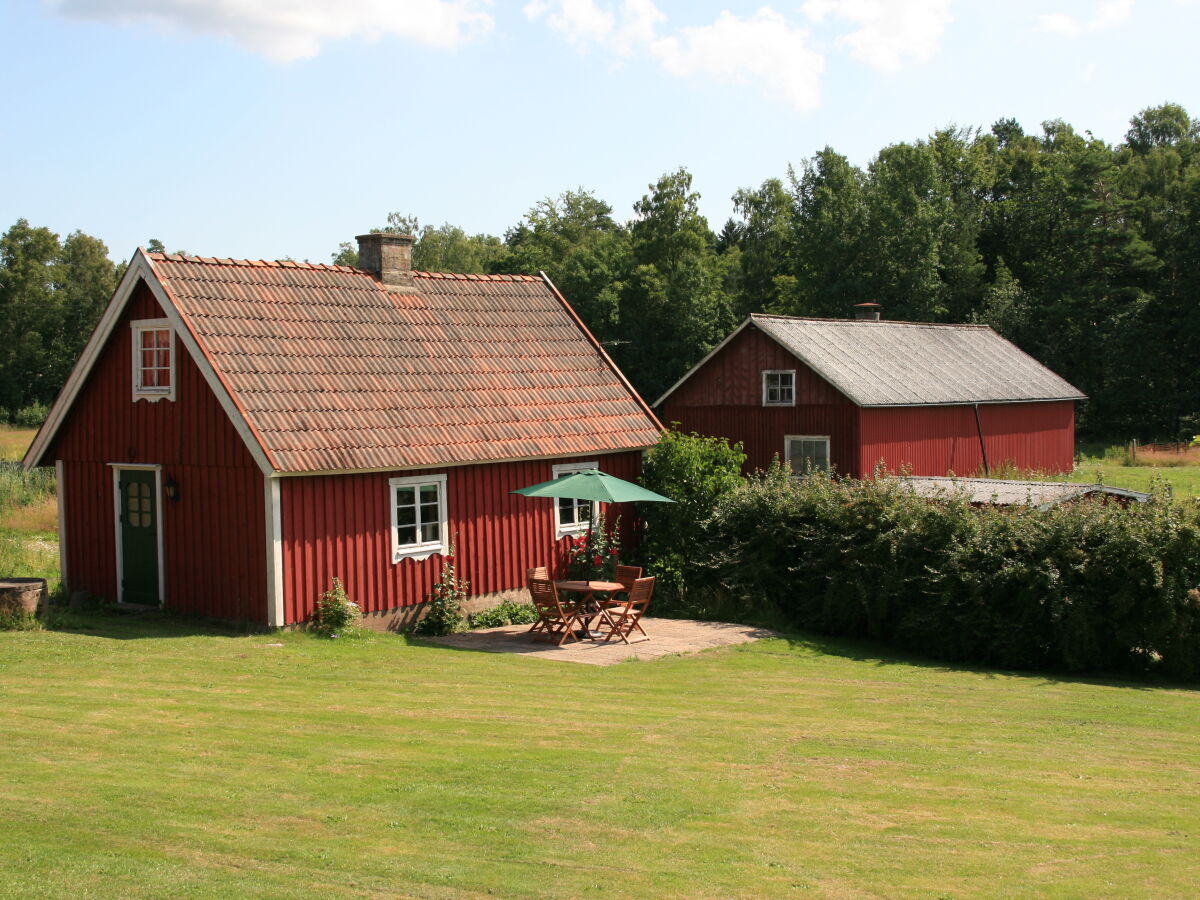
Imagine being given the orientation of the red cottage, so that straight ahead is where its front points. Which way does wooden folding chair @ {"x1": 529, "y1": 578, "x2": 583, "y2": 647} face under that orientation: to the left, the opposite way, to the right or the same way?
the opposite way

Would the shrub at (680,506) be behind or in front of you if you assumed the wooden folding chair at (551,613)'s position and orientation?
in front

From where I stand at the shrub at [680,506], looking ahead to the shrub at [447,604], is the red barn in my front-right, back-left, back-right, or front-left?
back-right

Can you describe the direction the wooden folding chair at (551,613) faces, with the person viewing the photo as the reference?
facing away from the viewer and to the right of the viewer

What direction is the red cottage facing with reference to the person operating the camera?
facing the viewer and to the left of the viewer

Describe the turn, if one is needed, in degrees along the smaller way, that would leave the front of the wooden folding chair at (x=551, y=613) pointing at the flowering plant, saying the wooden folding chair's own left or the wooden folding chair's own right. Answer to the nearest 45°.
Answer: approximately 45° to the wooden folding chair's own left

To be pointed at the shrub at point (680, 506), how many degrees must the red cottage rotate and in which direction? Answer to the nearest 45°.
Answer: approximately 135° to its left

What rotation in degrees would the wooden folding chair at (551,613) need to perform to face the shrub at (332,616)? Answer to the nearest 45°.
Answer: approximately 135° to its left

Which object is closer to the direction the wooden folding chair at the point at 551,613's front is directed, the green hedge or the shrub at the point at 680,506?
the shrub

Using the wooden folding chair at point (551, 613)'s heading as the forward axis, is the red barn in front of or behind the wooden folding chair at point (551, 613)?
in front
